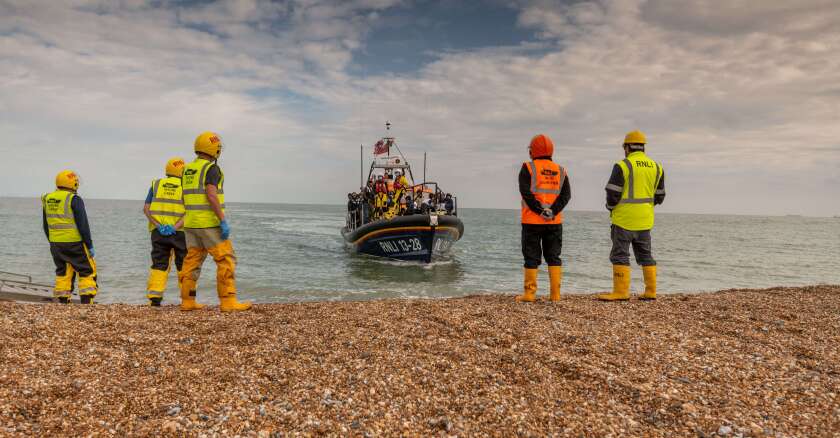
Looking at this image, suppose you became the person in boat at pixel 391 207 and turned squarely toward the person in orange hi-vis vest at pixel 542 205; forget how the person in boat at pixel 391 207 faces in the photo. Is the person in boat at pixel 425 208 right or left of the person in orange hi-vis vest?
left

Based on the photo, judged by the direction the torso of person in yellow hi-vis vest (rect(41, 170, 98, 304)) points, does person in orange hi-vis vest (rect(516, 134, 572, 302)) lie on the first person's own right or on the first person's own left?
on the first person's own right

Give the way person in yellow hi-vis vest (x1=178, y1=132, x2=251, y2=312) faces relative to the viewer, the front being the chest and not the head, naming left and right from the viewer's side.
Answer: facing away from the viewer and to the right of the viewer

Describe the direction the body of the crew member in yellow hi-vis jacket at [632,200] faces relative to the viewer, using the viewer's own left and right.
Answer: facing away from the viewer and to the left of the viewer

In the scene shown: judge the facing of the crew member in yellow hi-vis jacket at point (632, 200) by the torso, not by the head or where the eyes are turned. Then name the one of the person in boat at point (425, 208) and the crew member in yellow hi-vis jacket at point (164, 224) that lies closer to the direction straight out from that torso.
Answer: the person in boat

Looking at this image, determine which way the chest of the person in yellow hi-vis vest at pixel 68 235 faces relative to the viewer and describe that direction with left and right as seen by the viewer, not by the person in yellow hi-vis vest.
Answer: facing away from the viewer and to the right of the viewer

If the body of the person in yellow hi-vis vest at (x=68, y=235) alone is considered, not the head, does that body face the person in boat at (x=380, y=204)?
yes
